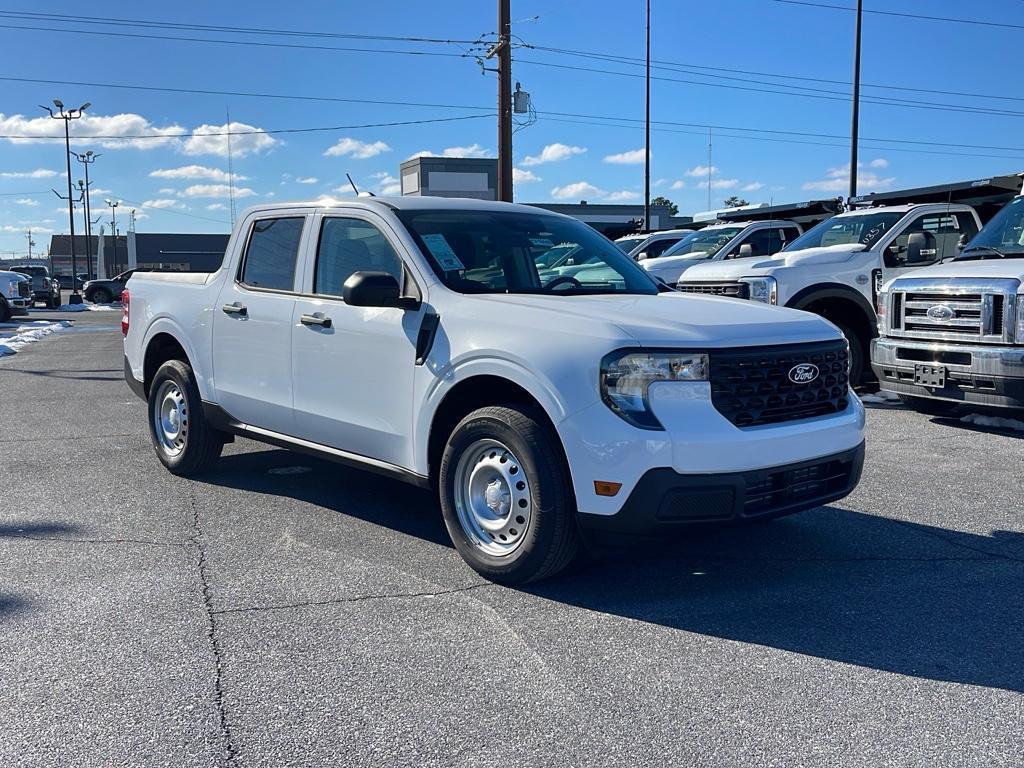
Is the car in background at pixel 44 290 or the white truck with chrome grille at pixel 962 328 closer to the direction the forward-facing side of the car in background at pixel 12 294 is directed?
the white truck with chrome grille

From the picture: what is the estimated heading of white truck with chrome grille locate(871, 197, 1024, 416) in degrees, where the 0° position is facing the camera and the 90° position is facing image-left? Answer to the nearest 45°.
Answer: approximately 45°

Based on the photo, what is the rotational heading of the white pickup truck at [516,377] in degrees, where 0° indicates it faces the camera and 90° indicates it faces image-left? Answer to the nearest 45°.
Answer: approximately 315°

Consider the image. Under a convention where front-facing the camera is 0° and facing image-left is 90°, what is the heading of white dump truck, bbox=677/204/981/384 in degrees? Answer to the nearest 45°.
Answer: approximately 45°

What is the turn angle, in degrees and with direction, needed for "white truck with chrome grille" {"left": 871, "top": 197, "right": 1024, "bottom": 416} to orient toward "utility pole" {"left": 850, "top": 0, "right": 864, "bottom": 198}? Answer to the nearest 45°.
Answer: approximately 135° to its right

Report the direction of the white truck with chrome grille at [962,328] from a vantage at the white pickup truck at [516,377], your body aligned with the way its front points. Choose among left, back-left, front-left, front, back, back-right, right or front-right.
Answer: left

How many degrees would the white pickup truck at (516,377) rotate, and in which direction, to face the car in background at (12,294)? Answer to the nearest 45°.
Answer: approximately 180°

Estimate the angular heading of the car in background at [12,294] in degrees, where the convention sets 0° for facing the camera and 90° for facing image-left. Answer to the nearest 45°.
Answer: approximately 315°

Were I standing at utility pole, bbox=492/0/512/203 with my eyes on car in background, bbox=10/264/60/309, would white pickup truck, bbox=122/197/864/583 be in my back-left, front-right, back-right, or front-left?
back-left
